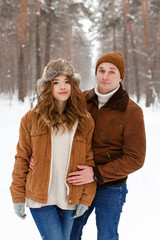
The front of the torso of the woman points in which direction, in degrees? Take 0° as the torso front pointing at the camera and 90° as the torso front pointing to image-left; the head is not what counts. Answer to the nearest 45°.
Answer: approximately 0°

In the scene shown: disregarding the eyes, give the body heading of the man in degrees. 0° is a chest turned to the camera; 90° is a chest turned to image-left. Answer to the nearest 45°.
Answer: approximately 45°
